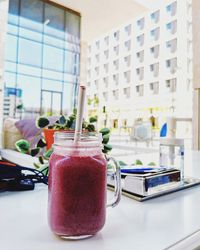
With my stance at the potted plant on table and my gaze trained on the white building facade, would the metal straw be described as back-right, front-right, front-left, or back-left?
back-right

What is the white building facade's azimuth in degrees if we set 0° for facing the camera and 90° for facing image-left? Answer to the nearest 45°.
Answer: approximately 45°

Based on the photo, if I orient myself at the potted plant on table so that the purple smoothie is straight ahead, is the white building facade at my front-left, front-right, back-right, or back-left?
back-left

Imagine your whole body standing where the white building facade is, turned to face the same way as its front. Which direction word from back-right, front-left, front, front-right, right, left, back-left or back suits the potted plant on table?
front-left

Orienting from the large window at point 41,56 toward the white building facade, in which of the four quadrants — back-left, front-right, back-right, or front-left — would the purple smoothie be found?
back-right

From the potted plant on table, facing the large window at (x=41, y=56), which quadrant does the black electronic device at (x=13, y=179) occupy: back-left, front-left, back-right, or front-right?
back-left

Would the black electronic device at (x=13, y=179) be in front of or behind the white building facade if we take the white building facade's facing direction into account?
in front

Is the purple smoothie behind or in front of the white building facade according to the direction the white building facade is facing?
in front
